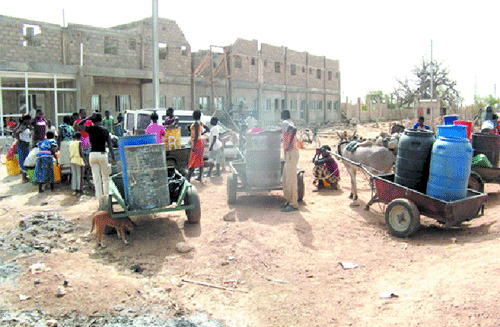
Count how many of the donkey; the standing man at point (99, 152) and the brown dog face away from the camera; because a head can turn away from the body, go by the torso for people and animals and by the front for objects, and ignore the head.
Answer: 1

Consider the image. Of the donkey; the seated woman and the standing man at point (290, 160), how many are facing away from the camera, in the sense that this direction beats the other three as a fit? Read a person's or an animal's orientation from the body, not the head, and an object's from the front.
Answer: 0

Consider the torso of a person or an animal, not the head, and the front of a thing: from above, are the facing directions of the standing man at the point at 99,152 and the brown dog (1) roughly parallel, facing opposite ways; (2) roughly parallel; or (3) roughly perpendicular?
roughly perpendicular

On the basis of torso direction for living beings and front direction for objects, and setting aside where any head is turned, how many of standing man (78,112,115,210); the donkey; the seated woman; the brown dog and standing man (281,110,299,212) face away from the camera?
1

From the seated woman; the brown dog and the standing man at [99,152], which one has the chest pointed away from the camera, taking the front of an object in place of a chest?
the standing man

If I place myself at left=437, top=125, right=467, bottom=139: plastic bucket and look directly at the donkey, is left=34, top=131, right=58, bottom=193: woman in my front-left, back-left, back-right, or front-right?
front-left

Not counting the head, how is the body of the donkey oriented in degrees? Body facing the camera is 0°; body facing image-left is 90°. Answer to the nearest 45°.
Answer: approximately 90°

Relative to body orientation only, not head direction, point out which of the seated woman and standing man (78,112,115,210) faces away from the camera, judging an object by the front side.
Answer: the standing man

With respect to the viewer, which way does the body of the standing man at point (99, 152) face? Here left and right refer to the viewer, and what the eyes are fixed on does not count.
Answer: facing away from the viewer

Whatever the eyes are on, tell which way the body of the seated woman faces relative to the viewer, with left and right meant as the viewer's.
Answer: facing to the left of the viewer

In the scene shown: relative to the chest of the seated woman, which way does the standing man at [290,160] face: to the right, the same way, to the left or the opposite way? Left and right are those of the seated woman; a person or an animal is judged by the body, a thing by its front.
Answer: the same way
